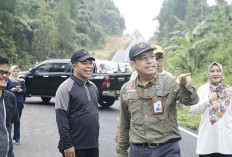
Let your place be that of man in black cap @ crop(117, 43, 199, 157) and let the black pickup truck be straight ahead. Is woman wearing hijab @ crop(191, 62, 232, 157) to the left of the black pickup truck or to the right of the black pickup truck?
right

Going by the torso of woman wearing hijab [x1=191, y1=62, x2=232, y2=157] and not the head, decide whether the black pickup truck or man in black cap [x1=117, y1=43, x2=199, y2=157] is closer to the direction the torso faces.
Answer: the man in black cap

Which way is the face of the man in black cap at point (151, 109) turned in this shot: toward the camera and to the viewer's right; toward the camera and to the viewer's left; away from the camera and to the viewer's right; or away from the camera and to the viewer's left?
toward the camera and to the viewer's right

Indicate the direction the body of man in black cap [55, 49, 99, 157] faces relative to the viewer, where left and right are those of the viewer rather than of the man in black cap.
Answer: facing the viewer and to the right of the viewer

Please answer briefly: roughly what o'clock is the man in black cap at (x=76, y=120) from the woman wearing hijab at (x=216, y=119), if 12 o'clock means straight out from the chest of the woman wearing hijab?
The man in black cap is roughly at 2 o'clock from the woman wearing hijab.

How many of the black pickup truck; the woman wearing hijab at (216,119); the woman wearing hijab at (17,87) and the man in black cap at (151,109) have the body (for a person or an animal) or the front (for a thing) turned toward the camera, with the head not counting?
3

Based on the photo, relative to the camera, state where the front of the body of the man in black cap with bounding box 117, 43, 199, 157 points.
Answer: toward the camera

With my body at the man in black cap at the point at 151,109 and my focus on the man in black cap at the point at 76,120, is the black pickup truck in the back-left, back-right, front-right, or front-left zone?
front-right

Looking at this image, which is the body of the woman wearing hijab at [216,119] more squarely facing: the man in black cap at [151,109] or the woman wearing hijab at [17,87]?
the man in black cap

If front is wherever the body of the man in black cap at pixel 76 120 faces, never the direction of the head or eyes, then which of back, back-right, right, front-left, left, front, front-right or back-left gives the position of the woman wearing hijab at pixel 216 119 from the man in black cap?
front-left

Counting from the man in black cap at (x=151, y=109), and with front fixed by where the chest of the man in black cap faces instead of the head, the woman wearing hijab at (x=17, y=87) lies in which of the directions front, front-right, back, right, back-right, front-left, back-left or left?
back-right
